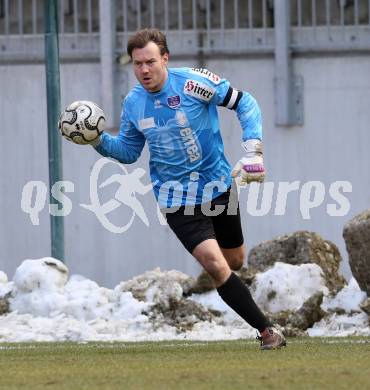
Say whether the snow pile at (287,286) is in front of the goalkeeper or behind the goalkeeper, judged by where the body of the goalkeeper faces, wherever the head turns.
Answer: behind

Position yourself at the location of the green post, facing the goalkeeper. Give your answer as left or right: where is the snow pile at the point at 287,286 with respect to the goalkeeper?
left

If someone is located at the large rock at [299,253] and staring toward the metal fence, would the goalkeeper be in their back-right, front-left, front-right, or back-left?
back-left

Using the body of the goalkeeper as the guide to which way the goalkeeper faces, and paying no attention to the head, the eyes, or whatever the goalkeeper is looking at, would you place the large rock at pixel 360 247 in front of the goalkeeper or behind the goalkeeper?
behind

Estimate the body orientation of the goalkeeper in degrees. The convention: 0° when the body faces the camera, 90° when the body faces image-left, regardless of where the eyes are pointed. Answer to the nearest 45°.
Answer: approximately 45°

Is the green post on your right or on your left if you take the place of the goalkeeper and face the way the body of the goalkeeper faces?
on your right

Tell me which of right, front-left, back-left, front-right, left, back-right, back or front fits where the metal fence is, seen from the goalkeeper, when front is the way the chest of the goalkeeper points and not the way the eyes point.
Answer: back-right
